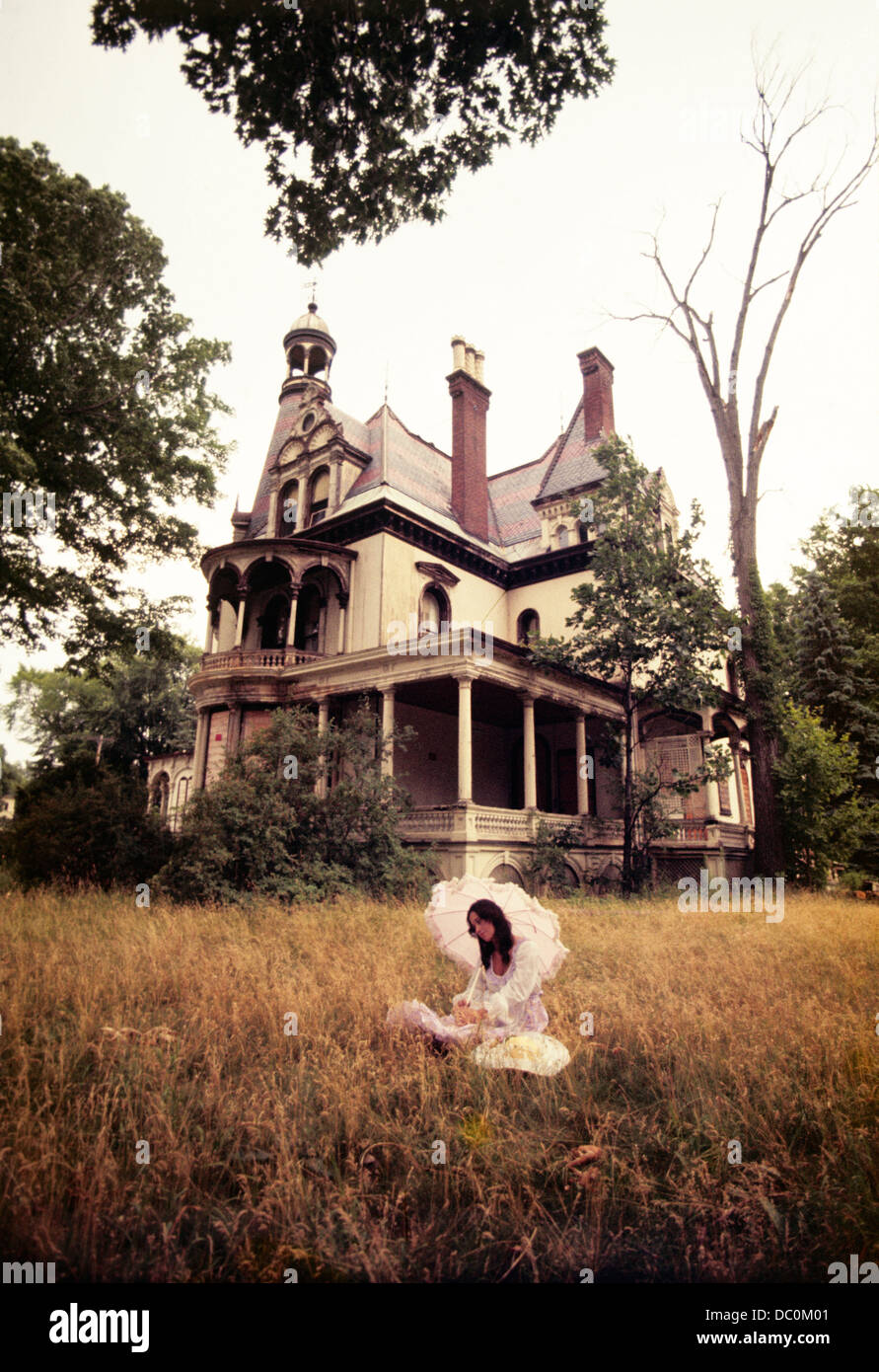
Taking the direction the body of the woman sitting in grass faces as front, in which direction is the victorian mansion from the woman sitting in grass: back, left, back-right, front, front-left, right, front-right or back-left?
back-right

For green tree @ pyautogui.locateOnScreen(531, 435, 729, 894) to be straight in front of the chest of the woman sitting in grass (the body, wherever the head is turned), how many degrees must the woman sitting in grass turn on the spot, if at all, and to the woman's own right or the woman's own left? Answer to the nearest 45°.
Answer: approximately 135° to the woman's own right

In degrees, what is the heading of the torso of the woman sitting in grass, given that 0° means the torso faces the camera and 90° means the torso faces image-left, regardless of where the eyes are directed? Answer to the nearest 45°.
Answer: approximately 45°

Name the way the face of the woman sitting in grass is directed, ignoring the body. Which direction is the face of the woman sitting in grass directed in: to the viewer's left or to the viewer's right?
to the viewer's left

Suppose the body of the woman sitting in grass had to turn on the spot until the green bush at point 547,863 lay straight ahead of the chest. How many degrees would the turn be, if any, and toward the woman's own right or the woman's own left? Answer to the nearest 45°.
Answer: approximately 135° to the woman's own right
